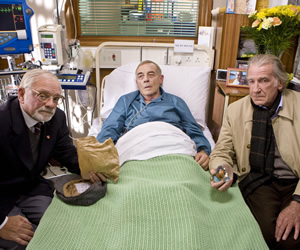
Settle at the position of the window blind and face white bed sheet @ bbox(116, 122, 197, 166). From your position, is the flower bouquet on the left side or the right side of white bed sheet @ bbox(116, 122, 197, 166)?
left

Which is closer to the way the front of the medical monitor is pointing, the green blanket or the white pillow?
the green blanket

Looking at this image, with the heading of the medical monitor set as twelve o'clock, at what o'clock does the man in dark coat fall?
The man in dark coat is roughly at 12 o'clock from the medical monitor.

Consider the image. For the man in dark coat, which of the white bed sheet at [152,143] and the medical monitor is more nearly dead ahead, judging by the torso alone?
the white bed sheet

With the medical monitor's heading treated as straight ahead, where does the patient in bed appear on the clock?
The patient in bed is roughly at 10 o'clock from the medical monitor.

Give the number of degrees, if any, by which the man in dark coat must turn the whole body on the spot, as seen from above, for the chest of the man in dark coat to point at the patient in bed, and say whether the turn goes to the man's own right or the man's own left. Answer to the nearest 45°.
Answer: approximately 90° to the man's own left

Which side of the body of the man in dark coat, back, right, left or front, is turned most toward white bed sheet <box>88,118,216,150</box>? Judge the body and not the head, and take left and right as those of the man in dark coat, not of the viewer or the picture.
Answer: left

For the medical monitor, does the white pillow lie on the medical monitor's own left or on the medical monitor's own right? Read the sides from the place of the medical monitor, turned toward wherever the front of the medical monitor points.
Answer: on the medical monitor's own left

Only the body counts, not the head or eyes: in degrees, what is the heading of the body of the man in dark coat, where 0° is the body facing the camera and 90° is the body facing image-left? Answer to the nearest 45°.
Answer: approximately 315°

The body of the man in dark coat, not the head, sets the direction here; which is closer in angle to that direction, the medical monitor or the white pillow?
the white pillow

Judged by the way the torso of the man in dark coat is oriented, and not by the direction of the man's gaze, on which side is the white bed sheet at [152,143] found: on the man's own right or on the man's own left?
on the man's own left
